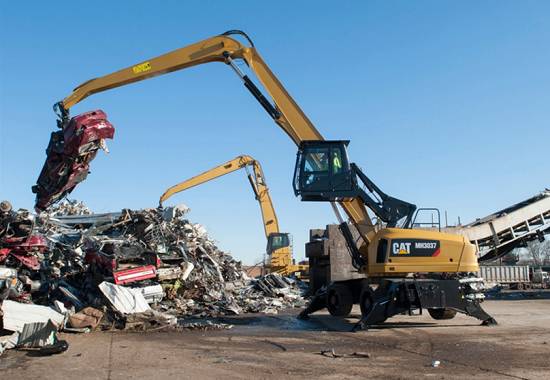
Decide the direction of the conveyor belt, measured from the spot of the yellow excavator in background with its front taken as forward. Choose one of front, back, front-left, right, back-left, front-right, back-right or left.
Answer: back-left

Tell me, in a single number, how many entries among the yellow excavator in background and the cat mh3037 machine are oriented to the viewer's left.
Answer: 2

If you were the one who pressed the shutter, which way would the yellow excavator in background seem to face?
facing to the left of the viewer

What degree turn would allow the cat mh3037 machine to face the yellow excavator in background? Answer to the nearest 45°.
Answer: approximately 90° to its right

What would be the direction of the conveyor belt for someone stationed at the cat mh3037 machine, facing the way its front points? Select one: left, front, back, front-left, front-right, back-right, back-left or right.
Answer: back-right

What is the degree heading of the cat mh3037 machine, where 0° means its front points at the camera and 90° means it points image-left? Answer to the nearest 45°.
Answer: approximately 90°

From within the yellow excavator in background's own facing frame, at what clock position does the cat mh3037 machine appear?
The cat mh3037 machine is roughly at 9 o'clock from the yellow excavator in background.

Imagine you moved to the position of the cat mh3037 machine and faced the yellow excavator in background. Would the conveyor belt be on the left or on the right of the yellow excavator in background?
right

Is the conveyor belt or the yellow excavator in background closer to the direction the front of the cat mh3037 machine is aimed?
the yellow excavator in background

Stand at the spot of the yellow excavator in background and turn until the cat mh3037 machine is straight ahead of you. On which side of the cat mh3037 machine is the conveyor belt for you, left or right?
left
